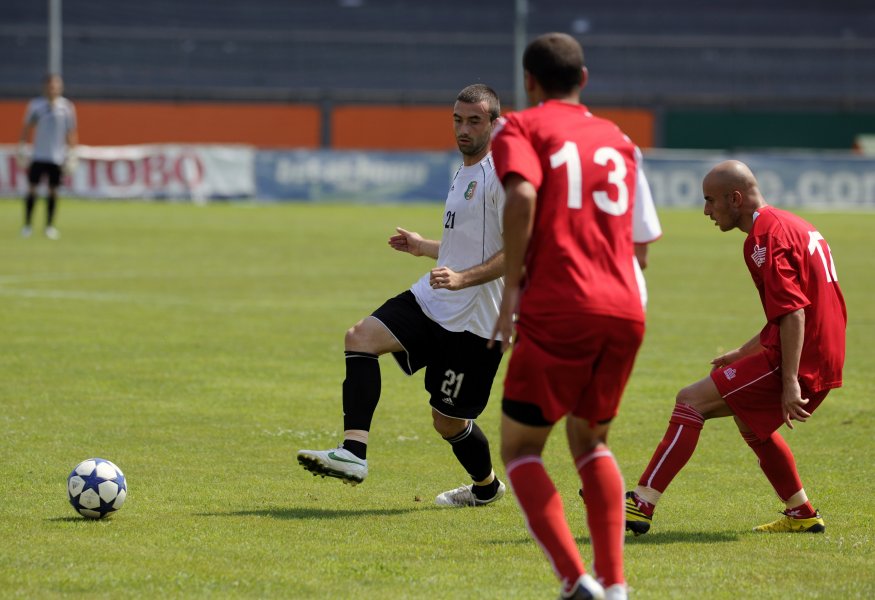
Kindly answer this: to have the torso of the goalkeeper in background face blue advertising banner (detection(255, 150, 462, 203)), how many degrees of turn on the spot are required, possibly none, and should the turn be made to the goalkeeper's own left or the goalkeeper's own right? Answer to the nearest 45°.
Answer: approximately 135° to the goalkeeper's own left

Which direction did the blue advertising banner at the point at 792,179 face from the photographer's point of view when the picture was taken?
facing the viewer

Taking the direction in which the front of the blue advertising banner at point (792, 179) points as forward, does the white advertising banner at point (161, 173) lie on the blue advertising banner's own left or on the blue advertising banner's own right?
on the blue advertising banner's own right

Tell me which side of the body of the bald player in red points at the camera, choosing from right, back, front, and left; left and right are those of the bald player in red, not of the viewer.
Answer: left

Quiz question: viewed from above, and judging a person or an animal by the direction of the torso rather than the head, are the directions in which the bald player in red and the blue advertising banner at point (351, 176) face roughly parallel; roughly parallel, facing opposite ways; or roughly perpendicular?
roughly perpendicular

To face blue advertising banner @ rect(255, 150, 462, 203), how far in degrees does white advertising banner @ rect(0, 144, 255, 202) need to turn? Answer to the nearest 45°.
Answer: approximately 90° to its left

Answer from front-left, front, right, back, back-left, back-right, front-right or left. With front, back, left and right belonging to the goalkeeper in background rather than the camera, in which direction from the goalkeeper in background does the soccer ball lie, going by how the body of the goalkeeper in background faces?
front

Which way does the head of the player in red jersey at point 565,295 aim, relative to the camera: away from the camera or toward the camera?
away from the camera

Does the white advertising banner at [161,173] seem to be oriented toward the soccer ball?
yes

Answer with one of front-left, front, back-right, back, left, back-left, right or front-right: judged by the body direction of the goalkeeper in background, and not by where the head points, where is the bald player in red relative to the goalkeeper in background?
front

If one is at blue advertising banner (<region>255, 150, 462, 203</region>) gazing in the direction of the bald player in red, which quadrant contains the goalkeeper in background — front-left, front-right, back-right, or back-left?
front-right

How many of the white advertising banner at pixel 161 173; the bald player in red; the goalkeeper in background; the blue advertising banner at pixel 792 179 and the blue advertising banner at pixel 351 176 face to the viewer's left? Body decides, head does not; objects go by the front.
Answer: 1

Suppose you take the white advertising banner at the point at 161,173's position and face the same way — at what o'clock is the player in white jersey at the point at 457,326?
The player in white jersey is roughly at 12 o'clock from the white advertising banner.

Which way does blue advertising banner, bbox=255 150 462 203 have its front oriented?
toward the camera

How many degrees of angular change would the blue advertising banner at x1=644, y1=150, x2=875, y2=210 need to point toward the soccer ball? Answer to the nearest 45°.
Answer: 0° — it already faces it
